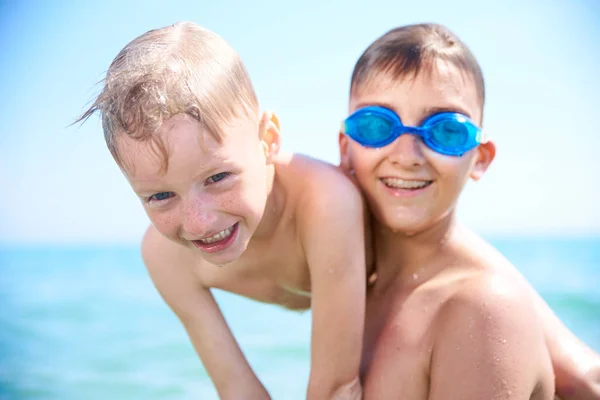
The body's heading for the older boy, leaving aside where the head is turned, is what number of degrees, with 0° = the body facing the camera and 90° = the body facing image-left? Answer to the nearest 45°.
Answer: approximately 45°
